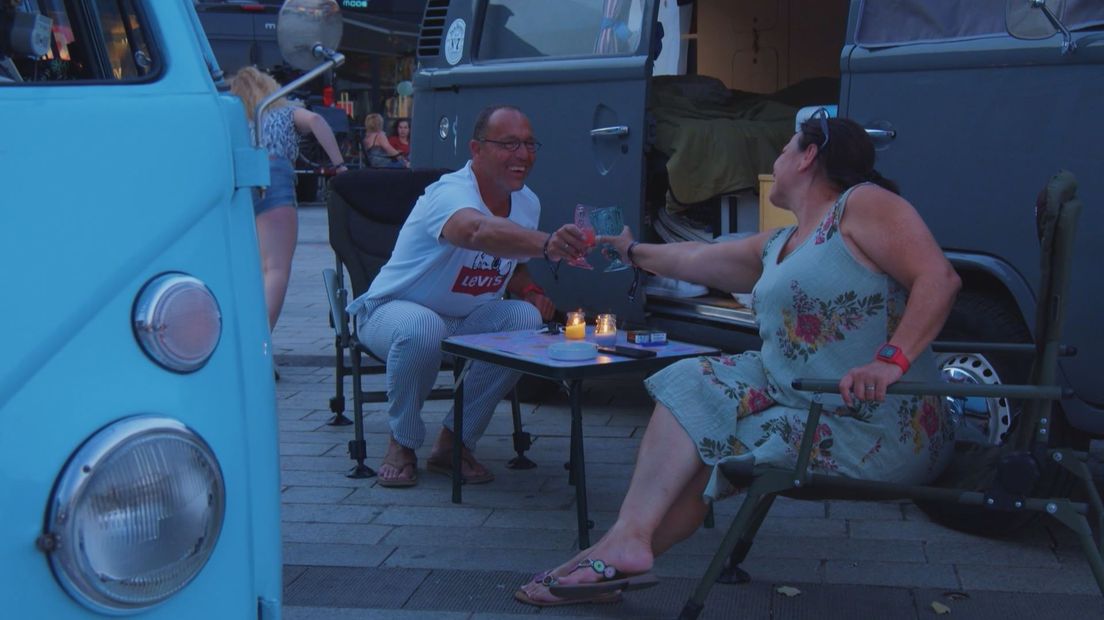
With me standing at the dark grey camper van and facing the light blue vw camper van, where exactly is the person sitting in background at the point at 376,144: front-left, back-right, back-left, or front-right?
back-right

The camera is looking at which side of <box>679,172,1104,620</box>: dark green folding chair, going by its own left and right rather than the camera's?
left

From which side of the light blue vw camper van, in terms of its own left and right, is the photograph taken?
front

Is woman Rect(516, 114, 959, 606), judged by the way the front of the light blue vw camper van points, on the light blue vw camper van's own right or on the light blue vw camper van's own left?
on the light blue vw camper van's own left

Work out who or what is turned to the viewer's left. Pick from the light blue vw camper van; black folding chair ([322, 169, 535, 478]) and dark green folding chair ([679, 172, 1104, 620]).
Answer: dark green folding chair ([679, 172, 1104, 620])

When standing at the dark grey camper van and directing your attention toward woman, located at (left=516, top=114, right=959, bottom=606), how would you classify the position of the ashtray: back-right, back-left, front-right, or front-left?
front-right

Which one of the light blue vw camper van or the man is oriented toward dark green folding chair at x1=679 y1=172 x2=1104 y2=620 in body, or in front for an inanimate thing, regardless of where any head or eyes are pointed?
the man

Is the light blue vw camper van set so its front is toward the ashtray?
no

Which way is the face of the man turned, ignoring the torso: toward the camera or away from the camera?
toward the camera

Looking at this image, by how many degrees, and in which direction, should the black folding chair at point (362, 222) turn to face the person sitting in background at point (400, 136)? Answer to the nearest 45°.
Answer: approximately 135° to its left

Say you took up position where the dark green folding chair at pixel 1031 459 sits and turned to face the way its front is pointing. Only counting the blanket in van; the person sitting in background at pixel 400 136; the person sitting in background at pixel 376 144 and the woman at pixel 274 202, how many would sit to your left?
0

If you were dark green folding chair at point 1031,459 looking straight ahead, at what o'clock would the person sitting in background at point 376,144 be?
The person sitting in background is roughly at 2 o'clock from the dark green folding chair.

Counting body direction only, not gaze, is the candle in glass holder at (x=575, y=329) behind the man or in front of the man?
in front

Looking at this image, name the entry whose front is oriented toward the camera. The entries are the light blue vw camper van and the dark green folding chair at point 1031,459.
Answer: the light blue vw camper van

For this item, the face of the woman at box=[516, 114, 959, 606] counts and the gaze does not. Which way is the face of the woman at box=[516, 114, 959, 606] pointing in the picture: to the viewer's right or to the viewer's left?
to the viewer's left

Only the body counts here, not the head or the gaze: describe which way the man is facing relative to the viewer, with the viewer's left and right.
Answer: facing the viewer and to the right of the viewer

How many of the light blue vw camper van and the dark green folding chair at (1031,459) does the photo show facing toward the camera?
1
